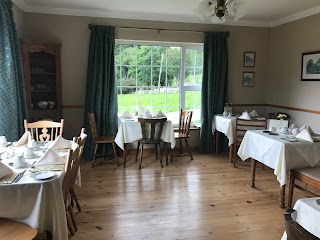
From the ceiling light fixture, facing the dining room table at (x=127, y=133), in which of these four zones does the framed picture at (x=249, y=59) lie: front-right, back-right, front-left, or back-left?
front-right

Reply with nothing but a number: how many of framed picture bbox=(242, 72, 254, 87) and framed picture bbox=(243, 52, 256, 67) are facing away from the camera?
0

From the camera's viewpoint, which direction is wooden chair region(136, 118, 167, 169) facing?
away from the camera

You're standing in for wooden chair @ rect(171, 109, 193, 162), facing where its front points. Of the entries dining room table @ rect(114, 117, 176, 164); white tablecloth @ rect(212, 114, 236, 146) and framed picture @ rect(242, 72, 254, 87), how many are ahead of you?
1

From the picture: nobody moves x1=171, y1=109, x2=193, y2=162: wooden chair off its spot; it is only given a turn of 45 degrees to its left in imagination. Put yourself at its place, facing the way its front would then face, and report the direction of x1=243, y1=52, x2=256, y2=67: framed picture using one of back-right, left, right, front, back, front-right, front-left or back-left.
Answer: back-left

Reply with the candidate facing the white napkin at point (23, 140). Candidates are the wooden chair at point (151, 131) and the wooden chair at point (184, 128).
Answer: the wooden chair at point (184, 128)

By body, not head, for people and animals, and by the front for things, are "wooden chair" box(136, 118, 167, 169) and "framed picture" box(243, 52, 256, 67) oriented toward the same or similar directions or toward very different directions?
very different directions

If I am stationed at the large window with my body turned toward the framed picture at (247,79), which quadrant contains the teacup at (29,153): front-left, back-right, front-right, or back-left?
back-right

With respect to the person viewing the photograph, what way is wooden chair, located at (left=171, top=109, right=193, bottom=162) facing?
facing the viewer and to the left of the viewer

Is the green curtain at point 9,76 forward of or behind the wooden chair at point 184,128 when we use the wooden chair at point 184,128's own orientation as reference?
forward
